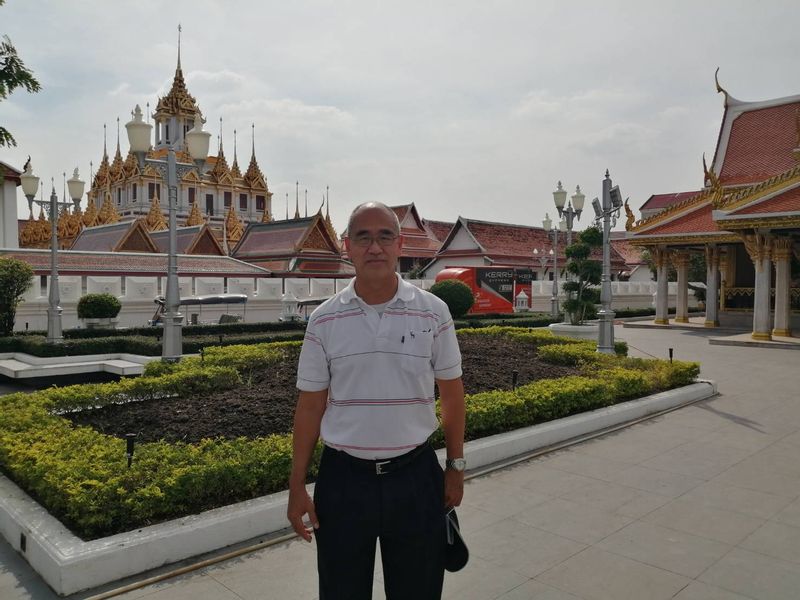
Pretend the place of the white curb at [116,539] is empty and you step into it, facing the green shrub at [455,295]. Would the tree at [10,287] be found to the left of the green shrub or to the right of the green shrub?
left

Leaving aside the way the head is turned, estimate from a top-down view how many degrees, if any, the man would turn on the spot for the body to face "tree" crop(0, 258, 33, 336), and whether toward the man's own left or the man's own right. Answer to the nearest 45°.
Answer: approximately 135° to the man's own right

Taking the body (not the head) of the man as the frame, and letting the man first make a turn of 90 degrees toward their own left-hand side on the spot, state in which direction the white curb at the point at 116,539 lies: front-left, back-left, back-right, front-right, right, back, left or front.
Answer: back-left

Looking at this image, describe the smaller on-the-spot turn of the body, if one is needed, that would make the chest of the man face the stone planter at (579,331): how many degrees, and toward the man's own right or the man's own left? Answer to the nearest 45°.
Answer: approximately 180°

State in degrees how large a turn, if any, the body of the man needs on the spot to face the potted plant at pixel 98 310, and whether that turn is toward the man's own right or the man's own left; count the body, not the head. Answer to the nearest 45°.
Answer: approximately 135° to the man's own right

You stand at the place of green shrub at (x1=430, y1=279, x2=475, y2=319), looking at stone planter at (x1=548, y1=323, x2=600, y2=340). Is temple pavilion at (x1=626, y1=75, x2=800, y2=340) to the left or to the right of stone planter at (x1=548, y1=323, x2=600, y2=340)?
left

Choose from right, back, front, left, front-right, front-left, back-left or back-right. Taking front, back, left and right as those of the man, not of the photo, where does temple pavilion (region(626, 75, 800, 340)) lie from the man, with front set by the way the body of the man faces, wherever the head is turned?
back-left

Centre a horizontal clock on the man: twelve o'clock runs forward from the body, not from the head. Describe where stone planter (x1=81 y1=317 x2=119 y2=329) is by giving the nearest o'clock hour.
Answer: The stone planter is roughly at 5 o'clock from the man.

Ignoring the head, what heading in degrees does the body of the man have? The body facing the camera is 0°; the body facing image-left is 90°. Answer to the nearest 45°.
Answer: approximately 0°

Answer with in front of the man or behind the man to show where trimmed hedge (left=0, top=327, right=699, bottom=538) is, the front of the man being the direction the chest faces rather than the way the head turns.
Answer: behind

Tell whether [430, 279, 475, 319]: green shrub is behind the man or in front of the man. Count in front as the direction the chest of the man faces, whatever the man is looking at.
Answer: behind

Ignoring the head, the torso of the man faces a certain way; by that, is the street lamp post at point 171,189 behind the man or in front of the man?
behind

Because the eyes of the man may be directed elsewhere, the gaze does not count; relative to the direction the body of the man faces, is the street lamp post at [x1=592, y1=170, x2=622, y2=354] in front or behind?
behind
